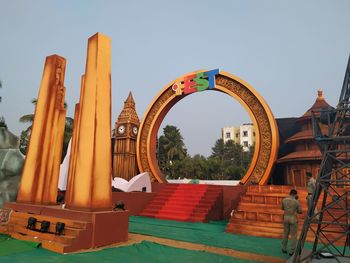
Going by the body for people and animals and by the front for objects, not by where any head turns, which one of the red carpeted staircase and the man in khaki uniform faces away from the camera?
the man in khaki uniform

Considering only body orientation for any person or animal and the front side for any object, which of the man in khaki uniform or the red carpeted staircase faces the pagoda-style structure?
the man in khaki uniform

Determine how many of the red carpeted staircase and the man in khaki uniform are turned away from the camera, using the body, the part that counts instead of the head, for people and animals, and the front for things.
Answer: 1

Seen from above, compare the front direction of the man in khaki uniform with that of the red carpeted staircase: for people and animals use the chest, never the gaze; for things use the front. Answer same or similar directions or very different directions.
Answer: very different directions

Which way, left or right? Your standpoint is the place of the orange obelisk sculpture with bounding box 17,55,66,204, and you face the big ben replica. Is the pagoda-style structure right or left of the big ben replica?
right

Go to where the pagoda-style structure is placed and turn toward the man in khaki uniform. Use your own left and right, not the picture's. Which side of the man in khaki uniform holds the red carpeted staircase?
right

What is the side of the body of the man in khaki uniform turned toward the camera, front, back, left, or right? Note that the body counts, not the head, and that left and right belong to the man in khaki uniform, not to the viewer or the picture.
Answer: back

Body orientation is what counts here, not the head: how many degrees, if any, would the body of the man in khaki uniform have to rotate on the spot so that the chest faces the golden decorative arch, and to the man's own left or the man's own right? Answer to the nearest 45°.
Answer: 0° — they already face it

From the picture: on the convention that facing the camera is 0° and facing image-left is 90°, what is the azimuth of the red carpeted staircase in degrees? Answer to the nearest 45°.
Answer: approximately 45°

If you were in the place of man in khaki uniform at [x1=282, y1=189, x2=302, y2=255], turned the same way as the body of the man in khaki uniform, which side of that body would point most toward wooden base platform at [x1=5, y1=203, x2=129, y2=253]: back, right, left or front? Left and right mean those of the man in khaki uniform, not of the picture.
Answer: left
